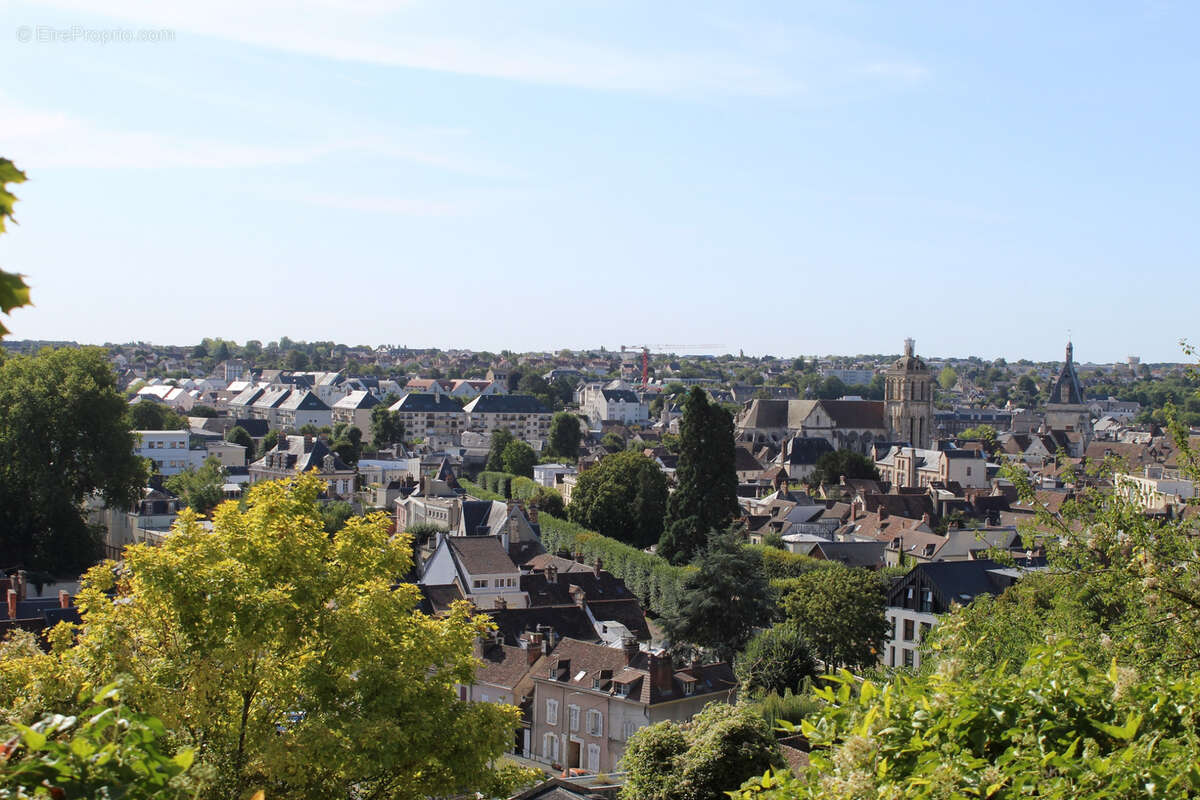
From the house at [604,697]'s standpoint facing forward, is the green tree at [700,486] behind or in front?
behind

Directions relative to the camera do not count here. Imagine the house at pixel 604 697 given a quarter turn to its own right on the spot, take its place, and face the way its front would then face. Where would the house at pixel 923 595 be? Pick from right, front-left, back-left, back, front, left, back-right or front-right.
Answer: right

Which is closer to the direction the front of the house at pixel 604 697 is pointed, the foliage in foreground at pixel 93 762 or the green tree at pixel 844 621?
the foliage in foreground

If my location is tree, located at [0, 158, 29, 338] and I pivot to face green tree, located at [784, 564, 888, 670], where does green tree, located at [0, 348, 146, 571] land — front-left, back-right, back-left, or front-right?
front-left

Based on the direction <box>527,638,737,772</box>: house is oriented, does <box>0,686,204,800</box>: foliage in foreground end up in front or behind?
in front

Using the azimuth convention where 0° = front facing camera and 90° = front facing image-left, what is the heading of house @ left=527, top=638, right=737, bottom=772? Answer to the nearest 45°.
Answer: approximately 45°

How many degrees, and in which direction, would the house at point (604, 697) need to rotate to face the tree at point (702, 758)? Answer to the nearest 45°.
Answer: approximately 45° to its left

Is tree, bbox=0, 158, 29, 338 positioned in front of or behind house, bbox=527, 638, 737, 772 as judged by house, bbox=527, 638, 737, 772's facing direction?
in front

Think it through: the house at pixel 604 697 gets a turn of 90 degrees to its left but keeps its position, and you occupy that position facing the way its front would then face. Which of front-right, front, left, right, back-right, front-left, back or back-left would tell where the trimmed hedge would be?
back-left

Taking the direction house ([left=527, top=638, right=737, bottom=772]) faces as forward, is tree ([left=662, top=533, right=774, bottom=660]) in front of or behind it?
behind

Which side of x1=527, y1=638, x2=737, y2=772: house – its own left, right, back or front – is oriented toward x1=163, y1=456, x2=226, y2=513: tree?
right
